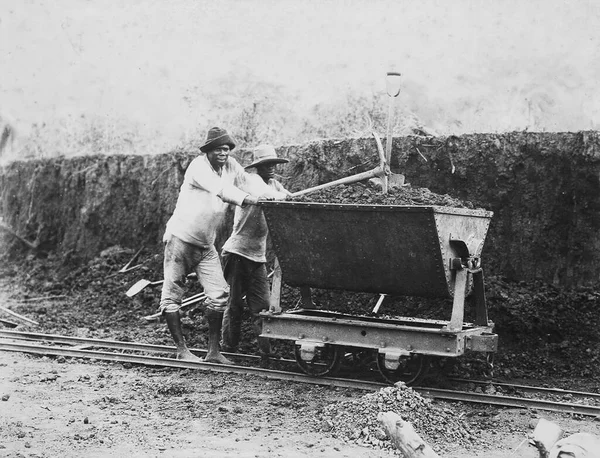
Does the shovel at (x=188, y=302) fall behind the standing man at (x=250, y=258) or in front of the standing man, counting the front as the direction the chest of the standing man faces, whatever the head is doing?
behind

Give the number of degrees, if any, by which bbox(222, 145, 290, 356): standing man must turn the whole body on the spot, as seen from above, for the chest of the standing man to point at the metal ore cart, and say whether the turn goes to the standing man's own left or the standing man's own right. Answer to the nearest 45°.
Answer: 0° — they already face it

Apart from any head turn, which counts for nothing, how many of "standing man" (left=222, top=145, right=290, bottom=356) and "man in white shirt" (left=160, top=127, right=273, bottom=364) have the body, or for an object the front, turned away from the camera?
0

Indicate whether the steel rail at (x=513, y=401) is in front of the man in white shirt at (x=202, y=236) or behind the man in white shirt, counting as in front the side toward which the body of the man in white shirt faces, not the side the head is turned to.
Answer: in front

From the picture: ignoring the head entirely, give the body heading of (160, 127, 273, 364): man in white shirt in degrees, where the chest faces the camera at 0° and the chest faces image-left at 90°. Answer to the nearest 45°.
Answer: approximately 315°

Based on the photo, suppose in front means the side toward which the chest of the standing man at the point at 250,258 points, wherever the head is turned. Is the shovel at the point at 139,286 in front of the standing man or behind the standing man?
behind

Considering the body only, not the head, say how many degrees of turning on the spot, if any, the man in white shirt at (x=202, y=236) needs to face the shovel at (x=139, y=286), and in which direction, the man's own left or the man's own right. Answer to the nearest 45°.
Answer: approximately 135° to the man's own left

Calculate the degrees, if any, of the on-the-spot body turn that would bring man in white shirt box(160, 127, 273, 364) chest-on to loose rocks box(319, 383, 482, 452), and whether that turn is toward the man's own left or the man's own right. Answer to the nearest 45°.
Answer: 0° — they already face it

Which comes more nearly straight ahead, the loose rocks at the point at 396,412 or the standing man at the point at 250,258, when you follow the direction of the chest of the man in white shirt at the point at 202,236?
the loose rocks

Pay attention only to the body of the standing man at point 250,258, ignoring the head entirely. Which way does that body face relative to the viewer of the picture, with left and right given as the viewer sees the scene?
facing the viewer and to the right of the viewer

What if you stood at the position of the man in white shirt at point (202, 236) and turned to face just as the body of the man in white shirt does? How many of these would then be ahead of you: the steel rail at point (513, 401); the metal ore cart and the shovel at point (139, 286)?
2

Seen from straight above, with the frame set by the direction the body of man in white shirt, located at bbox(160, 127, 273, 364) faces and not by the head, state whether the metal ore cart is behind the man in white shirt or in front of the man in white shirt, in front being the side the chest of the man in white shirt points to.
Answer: in front

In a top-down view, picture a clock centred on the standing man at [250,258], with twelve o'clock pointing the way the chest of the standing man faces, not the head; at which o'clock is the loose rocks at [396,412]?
The loose rocks is roughly at 1 o'clock from the standing man.

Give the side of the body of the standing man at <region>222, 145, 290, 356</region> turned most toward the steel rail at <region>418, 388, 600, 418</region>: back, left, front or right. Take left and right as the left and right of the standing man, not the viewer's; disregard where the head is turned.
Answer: front
